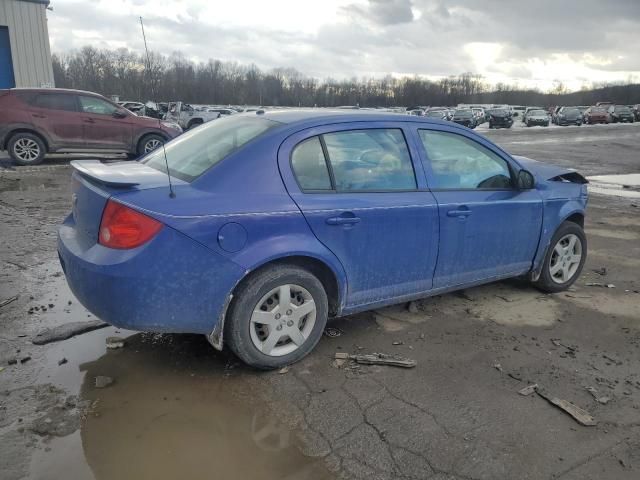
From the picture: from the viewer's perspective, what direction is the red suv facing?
to the viewer's right

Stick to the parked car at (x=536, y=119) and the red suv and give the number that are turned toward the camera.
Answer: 1

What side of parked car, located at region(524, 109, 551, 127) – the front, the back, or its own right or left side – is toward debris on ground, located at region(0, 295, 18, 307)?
front

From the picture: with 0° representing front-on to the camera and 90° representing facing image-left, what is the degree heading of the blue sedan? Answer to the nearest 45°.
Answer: approximately 225°

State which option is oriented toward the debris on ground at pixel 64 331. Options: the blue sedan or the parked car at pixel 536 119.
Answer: the parked car

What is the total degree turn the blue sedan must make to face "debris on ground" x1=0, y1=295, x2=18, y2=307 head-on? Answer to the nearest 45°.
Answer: approximately 135° to its left

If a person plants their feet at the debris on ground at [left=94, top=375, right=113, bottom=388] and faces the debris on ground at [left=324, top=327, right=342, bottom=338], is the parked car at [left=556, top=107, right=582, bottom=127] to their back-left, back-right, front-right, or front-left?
front-left

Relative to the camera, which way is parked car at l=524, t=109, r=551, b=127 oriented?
toward the camera

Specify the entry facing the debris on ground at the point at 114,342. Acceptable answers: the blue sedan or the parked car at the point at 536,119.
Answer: the parked car

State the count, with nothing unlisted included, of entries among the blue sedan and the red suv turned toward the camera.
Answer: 0

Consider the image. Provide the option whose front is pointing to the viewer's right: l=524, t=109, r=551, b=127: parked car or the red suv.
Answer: the red suv

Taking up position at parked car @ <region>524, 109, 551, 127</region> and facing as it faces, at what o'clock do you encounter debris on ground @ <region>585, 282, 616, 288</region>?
The debris on ground is roughly at 12 o'clock from the parked car.

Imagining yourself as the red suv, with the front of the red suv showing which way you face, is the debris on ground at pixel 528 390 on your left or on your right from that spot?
on your right

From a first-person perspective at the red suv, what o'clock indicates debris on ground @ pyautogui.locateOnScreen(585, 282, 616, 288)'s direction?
The debris on ground is roughly at 2 o'clock from the red suv.

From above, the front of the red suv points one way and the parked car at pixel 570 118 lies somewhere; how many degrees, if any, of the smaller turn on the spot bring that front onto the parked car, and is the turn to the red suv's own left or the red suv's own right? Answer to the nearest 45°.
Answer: approximately 45° to the red suv's own left

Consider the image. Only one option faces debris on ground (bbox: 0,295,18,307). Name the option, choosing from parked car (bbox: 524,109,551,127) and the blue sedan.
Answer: the parked car

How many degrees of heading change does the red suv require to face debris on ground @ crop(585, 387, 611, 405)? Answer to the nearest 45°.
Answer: approximately 90° to its right

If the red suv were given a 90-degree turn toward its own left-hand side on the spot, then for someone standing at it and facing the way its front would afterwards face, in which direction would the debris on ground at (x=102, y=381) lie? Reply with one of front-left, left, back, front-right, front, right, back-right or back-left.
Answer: back

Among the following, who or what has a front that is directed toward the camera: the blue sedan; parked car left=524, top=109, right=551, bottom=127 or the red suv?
the parked car

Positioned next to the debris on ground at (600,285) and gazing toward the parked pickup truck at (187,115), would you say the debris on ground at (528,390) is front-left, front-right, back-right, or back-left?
back-left
